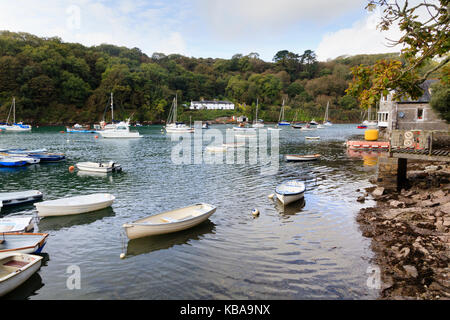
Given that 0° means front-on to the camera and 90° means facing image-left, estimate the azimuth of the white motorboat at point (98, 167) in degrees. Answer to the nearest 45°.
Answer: approximately 90°

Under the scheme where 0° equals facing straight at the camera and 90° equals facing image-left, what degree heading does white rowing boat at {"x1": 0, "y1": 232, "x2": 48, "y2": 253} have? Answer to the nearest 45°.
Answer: approximately 270°

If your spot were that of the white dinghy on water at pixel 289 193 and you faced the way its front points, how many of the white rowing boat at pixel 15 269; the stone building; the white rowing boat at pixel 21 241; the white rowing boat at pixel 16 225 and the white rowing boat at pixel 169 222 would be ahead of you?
4

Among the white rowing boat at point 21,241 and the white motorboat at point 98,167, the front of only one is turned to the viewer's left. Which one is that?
the white motorboat

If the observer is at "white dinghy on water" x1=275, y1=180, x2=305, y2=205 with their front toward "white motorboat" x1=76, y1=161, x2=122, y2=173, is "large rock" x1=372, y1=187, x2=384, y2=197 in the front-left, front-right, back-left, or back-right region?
back-right

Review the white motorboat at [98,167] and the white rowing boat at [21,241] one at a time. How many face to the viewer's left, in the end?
1

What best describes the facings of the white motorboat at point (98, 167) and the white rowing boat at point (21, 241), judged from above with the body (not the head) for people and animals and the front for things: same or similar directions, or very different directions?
very different directions

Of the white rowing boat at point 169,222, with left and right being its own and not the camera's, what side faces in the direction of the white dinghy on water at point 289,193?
back

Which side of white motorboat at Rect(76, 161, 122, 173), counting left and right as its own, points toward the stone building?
back
